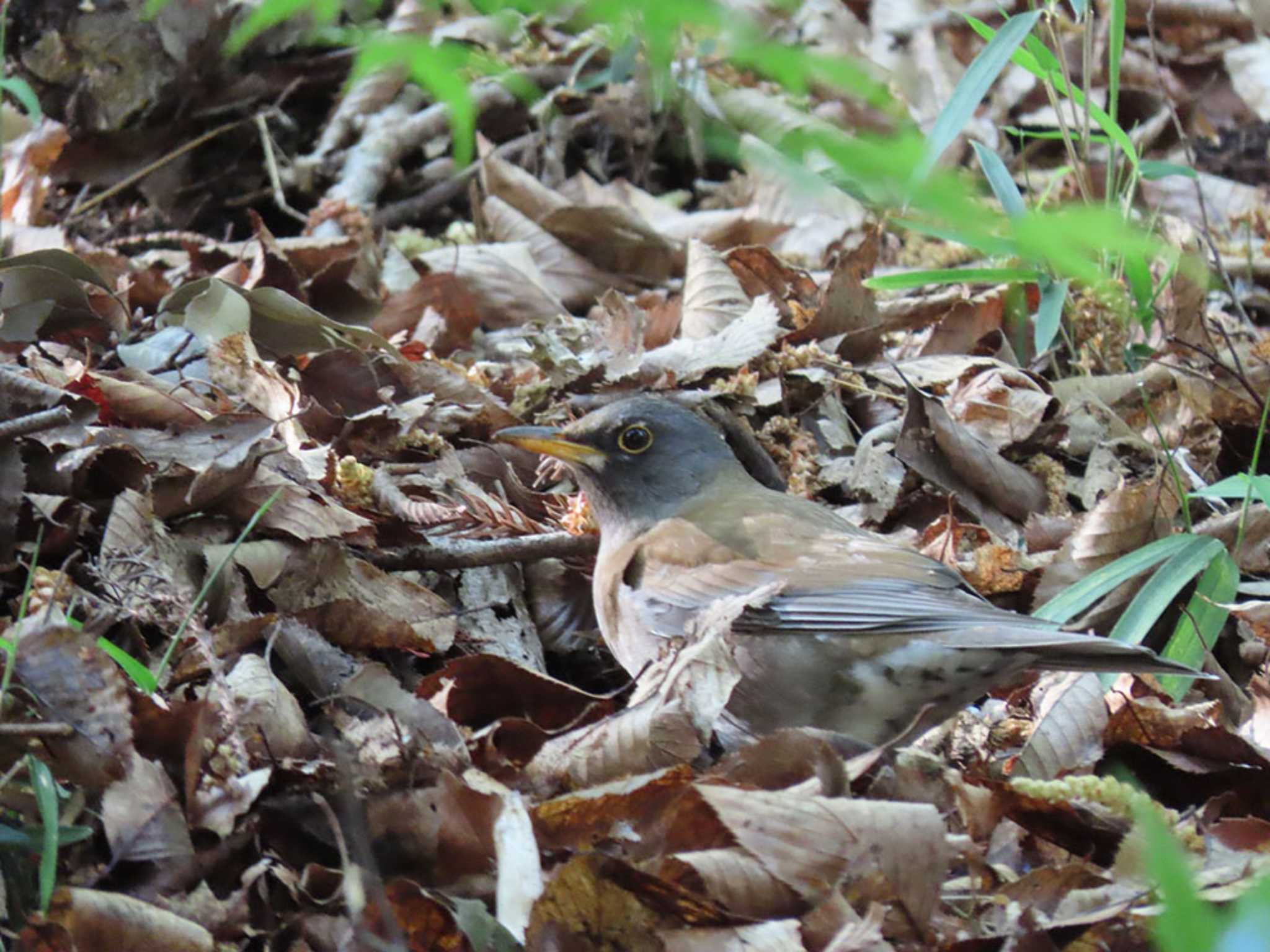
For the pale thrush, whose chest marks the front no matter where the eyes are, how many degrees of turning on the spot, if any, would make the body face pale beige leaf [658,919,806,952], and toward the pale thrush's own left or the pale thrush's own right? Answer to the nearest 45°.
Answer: approximately 90° to the pale thrush's own left

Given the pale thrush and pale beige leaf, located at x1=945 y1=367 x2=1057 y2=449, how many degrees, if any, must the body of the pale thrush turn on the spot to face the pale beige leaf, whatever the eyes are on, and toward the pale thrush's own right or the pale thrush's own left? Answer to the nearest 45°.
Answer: approximately 90° to the pale thrush's own right

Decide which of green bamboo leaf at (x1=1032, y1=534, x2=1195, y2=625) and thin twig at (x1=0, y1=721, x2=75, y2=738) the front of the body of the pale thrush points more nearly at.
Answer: the thin twig

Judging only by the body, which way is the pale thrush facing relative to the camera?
to the viewer's left

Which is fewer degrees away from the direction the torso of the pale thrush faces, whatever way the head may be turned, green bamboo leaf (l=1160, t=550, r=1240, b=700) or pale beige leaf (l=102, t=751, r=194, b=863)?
the pale beige leaf

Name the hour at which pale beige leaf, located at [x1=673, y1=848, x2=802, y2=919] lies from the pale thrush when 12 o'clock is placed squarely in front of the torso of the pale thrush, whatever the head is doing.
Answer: The pale beige leaf is roughly at 9 o'clock from the pale thrush.

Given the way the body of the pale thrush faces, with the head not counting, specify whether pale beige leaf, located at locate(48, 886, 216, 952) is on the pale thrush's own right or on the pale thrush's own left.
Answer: on the pale thrush's own left

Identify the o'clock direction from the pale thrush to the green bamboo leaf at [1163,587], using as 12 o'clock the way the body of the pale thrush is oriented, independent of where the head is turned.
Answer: The green bamboo leaf is roughly at 5 o'clock from the pale thrush.

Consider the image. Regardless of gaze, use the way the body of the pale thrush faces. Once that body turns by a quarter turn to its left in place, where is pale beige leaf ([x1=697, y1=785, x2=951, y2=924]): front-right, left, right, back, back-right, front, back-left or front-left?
front

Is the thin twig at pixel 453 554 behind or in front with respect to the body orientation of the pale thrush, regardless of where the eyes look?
in front

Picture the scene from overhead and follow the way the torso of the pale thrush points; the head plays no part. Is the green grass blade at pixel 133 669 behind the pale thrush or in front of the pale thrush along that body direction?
in front

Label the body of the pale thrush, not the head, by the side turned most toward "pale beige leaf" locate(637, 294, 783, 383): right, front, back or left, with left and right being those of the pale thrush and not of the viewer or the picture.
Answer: right

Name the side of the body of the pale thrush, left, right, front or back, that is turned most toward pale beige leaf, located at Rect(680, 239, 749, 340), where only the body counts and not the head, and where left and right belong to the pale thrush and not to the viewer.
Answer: right

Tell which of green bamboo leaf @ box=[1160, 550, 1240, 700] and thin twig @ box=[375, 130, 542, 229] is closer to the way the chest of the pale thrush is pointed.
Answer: the thin twig

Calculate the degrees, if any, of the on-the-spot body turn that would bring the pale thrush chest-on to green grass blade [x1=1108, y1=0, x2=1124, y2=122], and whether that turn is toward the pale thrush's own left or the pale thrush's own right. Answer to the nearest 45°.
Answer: approximately 90° to the pale thrush's own right
